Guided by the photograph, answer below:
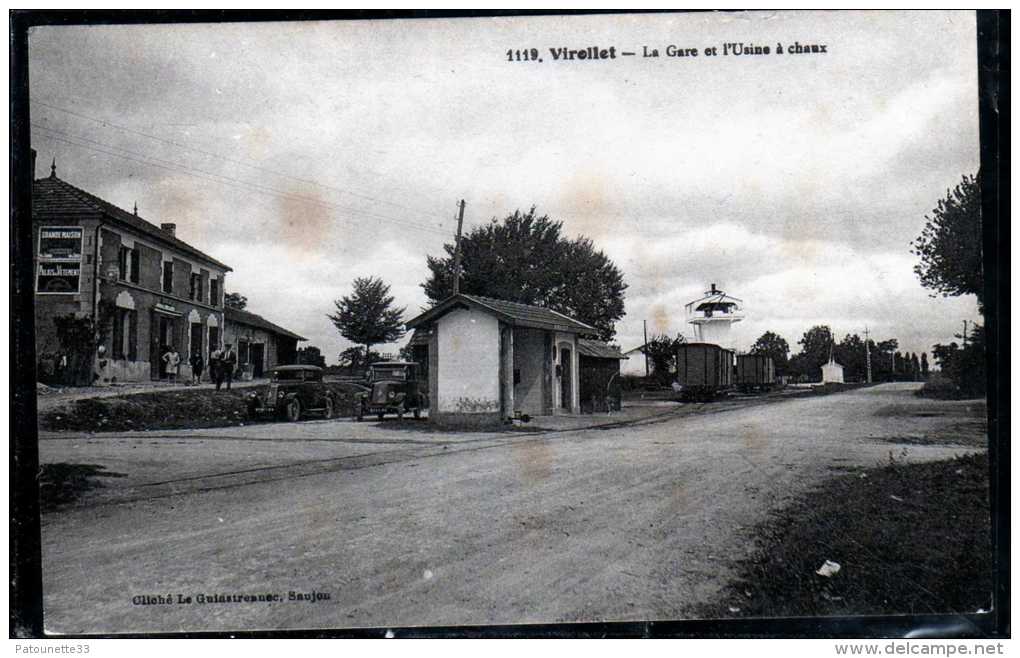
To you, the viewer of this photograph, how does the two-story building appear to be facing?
facing the viewer and to the right of the viewer

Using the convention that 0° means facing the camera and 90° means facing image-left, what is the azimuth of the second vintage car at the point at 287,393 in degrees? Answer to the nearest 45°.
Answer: approximately 45°

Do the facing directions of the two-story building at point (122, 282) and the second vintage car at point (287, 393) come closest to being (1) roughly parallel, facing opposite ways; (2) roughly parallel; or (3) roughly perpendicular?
roughly perpendicular
